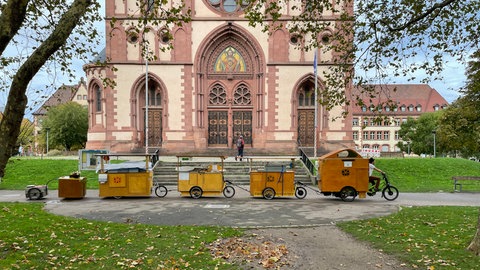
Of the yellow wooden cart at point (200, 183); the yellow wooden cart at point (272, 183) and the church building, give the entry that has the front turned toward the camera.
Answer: the church building

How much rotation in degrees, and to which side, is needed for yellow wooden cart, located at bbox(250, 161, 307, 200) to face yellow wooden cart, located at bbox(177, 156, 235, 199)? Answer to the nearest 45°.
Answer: approximately 180°

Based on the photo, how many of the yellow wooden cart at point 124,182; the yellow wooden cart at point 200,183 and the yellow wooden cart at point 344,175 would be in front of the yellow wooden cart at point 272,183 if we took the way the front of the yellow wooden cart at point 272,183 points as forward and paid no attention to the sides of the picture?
1

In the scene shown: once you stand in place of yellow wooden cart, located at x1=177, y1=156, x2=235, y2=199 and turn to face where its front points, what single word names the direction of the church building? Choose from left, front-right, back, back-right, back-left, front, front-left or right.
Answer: left

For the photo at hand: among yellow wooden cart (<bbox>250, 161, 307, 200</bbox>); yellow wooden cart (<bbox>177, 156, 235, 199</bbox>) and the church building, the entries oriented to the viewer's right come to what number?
2

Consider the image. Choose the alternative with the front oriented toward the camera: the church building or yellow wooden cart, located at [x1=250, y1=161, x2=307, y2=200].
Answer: the church building

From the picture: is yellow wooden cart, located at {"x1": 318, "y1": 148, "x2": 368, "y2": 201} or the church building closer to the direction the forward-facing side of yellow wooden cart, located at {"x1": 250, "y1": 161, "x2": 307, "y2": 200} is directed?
the yellow wooden cart

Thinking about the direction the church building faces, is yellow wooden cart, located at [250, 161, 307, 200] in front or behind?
in front

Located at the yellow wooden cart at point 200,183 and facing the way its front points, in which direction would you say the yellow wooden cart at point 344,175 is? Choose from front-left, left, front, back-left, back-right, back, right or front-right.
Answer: front

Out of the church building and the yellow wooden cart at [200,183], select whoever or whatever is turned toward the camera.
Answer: the church building

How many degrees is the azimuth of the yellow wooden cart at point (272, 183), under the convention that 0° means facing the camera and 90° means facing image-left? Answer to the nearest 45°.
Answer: approximately 270°

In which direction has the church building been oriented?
toward the camera

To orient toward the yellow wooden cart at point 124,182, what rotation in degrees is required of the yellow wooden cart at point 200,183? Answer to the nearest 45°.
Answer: approximately 180°

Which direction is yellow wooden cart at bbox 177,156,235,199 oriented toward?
to the viewer's right

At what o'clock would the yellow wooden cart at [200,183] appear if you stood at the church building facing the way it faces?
The yellow wooden cart is roughly at 12 o'clock from the church building.

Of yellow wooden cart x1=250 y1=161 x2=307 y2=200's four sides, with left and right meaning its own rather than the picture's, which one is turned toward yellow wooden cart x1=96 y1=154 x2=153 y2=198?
back

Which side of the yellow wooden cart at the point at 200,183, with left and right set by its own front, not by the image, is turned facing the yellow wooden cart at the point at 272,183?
front

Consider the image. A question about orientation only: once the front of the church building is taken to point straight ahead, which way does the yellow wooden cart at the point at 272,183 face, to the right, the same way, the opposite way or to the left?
to the left
